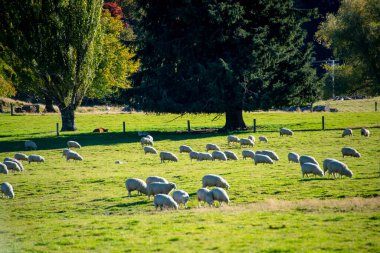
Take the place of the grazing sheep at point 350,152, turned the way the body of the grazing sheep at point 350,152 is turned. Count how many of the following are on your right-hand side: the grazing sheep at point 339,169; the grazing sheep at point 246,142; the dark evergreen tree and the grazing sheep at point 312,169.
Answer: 2

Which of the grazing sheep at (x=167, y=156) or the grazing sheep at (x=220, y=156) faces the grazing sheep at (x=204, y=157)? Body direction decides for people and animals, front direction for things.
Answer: the grazing sheep at (x=167, y=156)

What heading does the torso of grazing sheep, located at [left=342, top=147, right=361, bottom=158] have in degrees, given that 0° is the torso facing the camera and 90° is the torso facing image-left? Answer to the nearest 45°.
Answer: approximately 270°

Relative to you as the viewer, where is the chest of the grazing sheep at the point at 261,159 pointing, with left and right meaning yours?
facing to the right of the viewer
